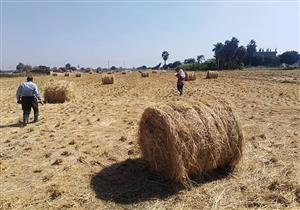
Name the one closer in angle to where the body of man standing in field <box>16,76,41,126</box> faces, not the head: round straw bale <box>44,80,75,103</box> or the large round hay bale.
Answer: the round straw bale

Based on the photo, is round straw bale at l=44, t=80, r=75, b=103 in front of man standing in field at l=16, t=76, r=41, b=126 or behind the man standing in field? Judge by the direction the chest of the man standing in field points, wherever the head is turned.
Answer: in front
